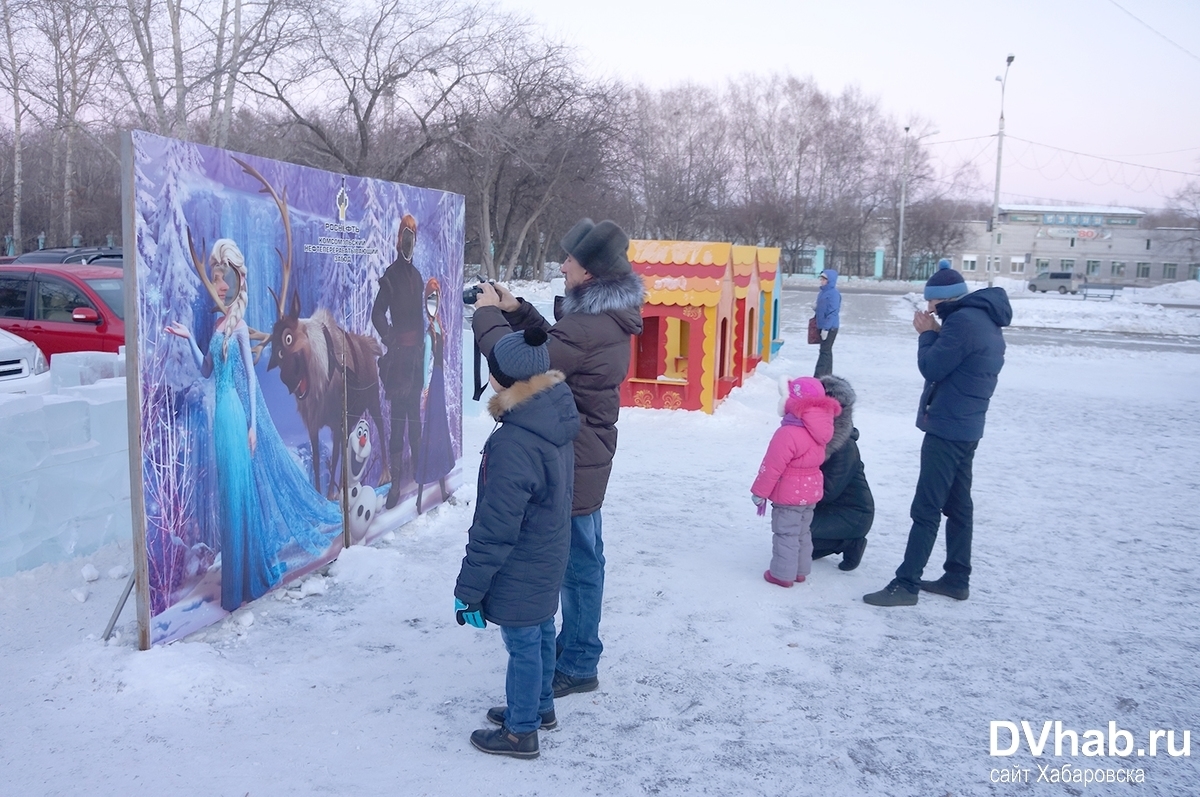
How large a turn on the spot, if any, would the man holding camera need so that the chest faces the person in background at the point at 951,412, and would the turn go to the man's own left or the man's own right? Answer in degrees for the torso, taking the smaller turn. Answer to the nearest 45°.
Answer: approximately 135° to the man's own right

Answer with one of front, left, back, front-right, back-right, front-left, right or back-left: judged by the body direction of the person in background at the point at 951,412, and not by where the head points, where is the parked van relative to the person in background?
right

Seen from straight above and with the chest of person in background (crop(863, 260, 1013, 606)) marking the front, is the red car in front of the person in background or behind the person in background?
in front

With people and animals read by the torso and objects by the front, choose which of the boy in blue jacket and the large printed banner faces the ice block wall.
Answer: the boy in blue jacket

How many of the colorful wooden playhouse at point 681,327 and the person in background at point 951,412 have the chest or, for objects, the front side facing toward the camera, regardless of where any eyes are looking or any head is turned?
1

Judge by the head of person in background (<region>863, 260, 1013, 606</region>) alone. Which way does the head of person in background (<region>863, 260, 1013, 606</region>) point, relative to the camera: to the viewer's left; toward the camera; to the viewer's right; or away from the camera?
to the viewer's left

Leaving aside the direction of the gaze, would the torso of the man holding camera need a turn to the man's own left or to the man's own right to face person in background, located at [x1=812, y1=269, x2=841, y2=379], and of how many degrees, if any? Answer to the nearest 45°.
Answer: approximately 90° to the man's own right

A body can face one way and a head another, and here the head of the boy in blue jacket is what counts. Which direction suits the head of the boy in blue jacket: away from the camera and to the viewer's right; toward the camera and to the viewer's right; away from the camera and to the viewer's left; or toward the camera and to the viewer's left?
away from the camera and to the viewer's left
